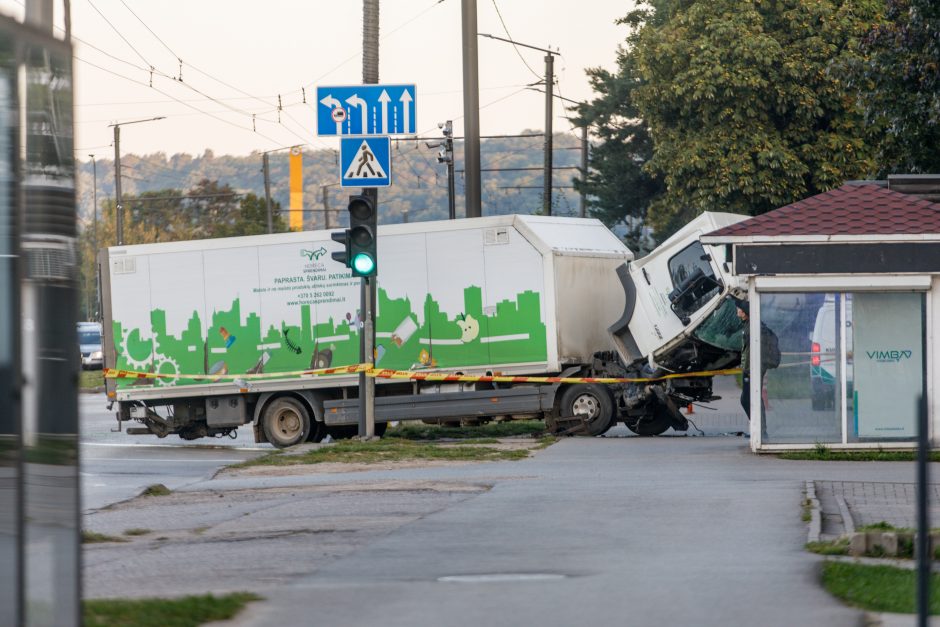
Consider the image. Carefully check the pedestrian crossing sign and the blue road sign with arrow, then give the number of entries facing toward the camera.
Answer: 2

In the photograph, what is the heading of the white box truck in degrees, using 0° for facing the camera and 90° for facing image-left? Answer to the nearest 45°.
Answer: approximately 315°

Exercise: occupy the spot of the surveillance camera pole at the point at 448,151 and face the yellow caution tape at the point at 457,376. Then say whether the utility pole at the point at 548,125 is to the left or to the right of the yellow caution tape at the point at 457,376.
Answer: left

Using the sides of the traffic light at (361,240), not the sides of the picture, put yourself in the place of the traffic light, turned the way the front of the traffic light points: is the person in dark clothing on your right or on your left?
on your left

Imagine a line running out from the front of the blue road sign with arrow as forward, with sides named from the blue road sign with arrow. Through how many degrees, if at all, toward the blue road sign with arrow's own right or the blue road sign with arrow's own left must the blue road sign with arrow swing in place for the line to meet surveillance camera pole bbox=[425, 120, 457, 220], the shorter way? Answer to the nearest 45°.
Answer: approximately 180°

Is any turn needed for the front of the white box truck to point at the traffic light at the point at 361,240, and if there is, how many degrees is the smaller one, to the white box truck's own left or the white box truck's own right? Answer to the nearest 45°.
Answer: approximately 45° to the white box truck's own right

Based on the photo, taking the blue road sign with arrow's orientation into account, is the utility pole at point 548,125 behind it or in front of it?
behind

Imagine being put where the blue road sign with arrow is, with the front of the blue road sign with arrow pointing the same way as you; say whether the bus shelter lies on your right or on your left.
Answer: on your left
